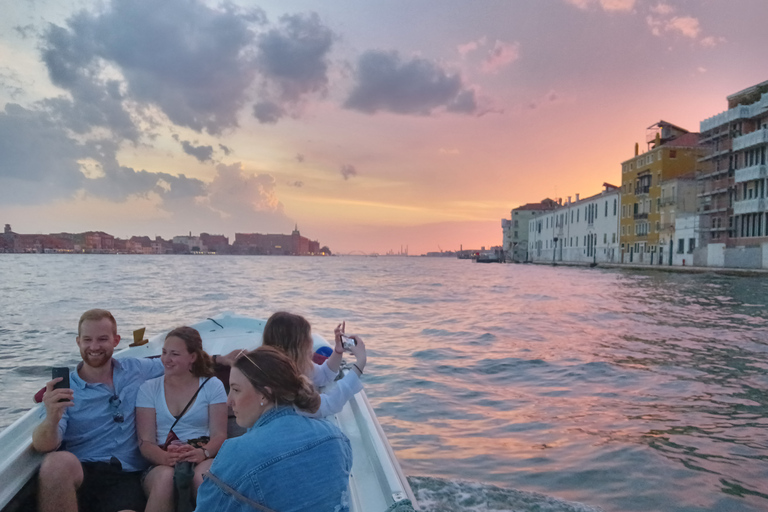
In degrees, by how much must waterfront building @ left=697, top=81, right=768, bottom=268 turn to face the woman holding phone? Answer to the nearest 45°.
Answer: approximately 45° to its left

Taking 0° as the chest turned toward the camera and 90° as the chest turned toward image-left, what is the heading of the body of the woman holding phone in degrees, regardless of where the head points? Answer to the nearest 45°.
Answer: approximately 225°

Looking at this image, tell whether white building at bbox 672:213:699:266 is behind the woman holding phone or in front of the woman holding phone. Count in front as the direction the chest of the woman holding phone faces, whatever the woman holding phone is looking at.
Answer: in front

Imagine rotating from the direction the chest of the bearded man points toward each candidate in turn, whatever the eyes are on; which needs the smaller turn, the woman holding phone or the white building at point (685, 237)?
the woman holding phone

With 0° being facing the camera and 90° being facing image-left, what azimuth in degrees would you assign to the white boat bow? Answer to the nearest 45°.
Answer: approximately 180°

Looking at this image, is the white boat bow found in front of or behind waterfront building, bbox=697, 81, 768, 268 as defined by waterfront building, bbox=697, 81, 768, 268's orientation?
in front

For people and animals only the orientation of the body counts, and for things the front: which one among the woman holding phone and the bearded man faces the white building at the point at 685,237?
the woman holding phone
